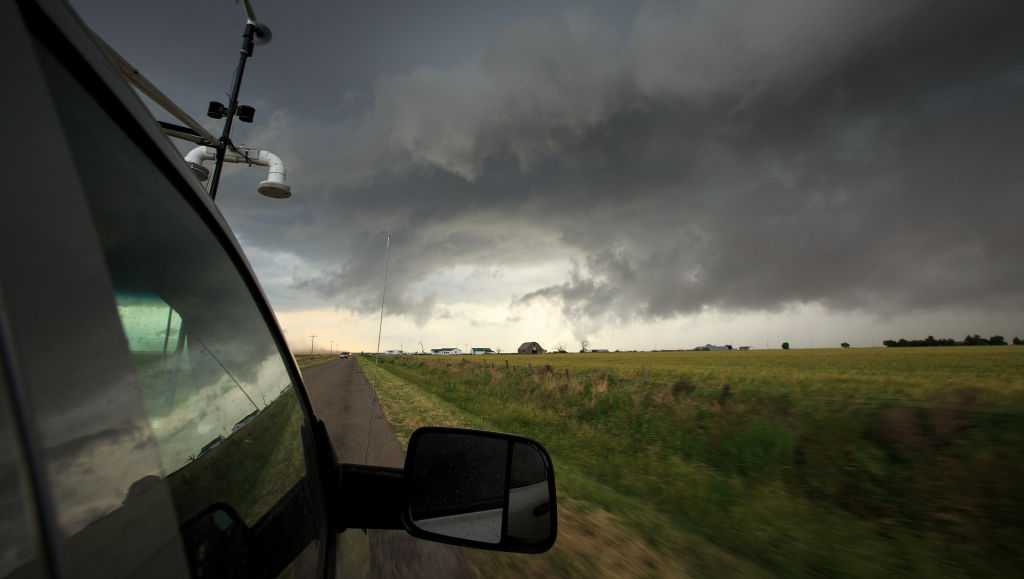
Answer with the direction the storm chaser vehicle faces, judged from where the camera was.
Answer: facing away from the viewer
